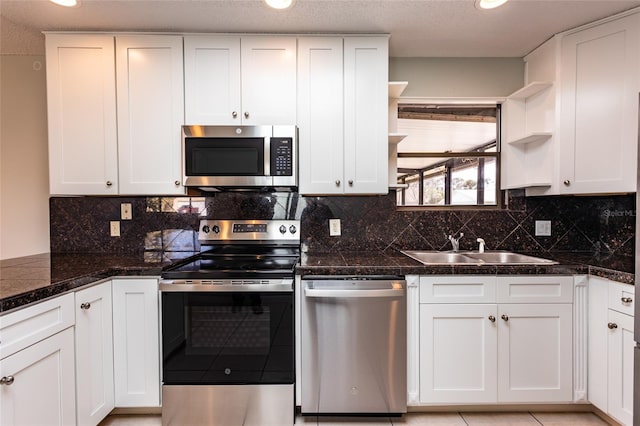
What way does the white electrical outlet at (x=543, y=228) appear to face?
toward the camera

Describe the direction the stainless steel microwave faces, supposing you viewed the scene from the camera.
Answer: facing the viewer

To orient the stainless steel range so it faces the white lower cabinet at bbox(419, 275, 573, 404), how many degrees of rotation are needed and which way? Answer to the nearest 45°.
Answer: approximately 90° to its left

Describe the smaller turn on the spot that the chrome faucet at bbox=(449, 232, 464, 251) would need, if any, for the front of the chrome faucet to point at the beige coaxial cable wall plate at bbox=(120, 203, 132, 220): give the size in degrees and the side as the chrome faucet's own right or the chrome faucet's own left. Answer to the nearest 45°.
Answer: approximately 90° to the chrome faucet's own right

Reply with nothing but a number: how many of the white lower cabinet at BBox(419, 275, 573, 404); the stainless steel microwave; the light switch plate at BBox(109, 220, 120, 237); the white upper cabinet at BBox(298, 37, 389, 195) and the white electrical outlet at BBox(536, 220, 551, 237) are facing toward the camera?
5

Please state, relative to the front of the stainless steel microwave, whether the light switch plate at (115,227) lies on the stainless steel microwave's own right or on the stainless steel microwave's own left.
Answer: on the stainless steel microwave's own right

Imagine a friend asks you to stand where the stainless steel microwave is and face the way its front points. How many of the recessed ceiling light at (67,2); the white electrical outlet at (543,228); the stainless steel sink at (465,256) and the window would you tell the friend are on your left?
3

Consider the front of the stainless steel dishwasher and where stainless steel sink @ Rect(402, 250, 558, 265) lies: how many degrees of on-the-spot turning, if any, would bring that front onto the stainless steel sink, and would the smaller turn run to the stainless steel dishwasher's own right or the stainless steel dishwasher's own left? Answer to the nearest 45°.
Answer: approximately 135° to the stainless steel dishwasher's own left

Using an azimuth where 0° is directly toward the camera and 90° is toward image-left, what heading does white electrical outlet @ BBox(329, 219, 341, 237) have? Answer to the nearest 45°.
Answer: approximately 0°

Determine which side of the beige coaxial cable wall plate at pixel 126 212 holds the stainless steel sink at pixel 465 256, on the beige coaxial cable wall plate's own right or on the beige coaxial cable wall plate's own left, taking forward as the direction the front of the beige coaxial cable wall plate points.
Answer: on the beige coaxial cable wall plate's own left

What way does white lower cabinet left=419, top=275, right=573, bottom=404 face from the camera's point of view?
toward the camera

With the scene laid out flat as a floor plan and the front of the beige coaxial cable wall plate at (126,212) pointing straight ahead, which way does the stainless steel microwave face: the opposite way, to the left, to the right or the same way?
the same way
